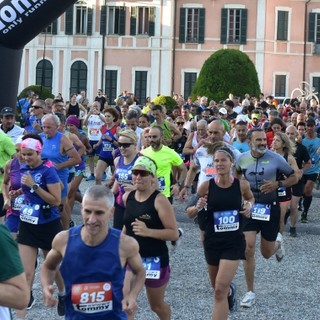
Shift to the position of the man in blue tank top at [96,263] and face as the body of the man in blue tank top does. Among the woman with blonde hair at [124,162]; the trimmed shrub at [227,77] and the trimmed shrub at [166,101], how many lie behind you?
3

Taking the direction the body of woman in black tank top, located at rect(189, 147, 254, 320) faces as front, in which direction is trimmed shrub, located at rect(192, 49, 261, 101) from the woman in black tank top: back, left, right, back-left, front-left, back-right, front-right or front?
back

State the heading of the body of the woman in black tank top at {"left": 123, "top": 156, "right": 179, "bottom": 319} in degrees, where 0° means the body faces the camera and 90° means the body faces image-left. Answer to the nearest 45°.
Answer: approximately 45°

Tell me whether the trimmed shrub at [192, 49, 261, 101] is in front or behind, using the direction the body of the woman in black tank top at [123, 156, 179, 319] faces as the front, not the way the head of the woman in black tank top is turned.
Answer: behind

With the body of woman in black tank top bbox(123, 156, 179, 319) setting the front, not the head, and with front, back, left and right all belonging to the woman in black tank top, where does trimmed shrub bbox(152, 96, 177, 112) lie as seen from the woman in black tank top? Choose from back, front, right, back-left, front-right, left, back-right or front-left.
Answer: back-right

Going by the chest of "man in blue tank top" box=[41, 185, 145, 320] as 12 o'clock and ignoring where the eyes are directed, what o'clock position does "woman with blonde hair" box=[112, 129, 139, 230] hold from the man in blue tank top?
The woman with blonde hair is roughly at 6 o'clock from the man in blue tank top.

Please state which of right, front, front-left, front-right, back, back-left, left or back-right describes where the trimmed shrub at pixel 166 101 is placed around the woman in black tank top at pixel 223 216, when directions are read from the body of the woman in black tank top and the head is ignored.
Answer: back

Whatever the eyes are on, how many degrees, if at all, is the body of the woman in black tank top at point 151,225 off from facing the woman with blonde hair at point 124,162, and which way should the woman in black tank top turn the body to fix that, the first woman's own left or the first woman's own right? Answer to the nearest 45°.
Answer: approximately 135° to the first woman's own right

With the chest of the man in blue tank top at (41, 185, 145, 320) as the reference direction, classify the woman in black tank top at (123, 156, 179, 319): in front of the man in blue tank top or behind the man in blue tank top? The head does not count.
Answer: behind

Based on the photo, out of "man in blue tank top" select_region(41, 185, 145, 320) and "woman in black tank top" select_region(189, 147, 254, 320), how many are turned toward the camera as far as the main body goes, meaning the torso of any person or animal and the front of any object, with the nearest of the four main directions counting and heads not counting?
2

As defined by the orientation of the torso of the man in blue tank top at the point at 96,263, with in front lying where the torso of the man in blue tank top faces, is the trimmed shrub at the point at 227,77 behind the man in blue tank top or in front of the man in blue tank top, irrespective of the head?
behind
